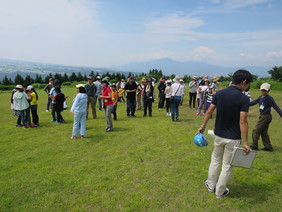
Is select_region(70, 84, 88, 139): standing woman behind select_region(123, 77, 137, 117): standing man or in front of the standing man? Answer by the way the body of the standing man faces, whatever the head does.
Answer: in front

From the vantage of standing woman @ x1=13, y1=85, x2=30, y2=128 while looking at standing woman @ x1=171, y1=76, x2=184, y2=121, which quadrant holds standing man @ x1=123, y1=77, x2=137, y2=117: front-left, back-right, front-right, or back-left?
front-left

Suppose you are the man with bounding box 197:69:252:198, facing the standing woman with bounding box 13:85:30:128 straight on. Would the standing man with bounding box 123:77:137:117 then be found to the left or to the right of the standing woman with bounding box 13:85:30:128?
right

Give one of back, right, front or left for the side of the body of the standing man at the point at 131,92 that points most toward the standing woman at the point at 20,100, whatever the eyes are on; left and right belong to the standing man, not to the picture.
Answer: right

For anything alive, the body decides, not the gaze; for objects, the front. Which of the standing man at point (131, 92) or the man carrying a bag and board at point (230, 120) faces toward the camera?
the standing man at point (131, 92)

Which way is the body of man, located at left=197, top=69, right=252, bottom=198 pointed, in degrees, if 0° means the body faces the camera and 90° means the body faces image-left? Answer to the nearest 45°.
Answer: approximately 225°

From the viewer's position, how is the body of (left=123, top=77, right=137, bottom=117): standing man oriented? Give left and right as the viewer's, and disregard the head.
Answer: facing the viewer

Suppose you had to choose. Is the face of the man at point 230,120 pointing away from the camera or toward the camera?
away from the camera
